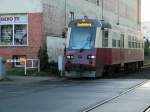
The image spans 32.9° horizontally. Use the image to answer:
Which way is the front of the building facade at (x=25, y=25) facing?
toward the camera

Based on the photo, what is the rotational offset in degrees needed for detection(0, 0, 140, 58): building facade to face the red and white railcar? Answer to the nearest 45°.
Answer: approximately 45° to its left
